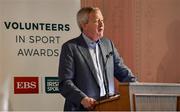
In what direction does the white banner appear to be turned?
toward the camera

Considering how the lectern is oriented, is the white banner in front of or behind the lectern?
behind

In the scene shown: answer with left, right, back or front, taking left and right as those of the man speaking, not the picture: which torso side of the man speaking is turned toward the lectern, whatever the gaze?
front

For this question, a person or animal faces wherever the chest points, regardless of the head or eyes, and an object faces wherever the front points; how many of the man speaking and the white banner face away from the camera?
0

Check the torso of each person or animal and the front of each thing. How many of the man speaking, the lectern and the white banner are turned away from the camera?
0

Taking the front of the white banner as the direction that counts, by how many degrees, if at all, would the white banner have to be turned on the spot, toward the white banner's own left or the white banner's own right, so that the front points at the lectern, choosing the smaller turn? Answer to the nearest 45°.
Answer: approximately 45° to the white banner's own left

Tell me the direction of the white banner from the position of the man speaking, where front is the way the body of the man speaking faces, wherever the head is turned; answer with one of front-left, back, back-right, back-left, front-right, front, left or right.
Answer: back

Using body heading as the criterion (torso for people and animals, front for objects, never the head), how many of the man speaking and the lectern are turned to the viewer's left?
0

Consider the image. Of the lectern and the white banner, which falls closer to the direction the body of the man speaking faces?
the lectern

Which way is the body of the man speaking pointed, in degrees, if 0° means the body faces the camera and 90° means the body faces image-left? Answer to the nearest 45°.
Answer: approximately 315°
